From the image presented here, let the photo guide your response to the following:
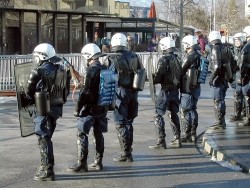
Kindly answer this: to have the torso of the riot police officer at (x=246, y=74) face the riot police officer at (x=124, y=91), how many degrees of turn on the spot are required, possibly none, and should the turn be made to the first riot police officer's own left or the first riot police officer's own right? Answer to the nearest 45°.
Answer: approximately 45° to the first riot police officer's own left

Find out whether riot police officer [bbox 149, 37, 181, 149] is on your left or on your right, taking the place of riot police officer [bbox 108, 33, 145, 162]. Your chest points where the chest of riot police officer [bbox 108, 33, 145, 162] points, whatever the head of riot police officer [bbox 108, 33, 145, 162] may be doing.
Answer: on your right

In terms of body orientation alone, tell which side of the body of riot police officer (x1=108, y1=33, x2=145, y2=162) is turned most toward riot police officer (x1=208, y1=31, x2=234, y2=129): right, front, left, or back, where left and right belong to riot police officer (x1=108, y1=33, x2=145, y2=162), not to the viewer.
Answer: right

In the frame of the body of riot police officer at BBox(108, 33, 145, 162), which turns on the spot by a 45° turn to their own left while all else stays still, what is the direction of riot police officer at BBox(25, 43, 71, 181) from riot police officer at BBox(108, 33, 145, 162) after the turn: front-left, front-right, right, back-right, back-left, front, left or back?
front-left

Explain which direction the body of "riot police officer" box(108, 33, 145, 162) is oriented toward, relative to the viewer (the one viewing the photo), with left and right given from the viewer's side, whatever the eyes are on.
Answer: facing away from the viewer and to the left of the viewer
